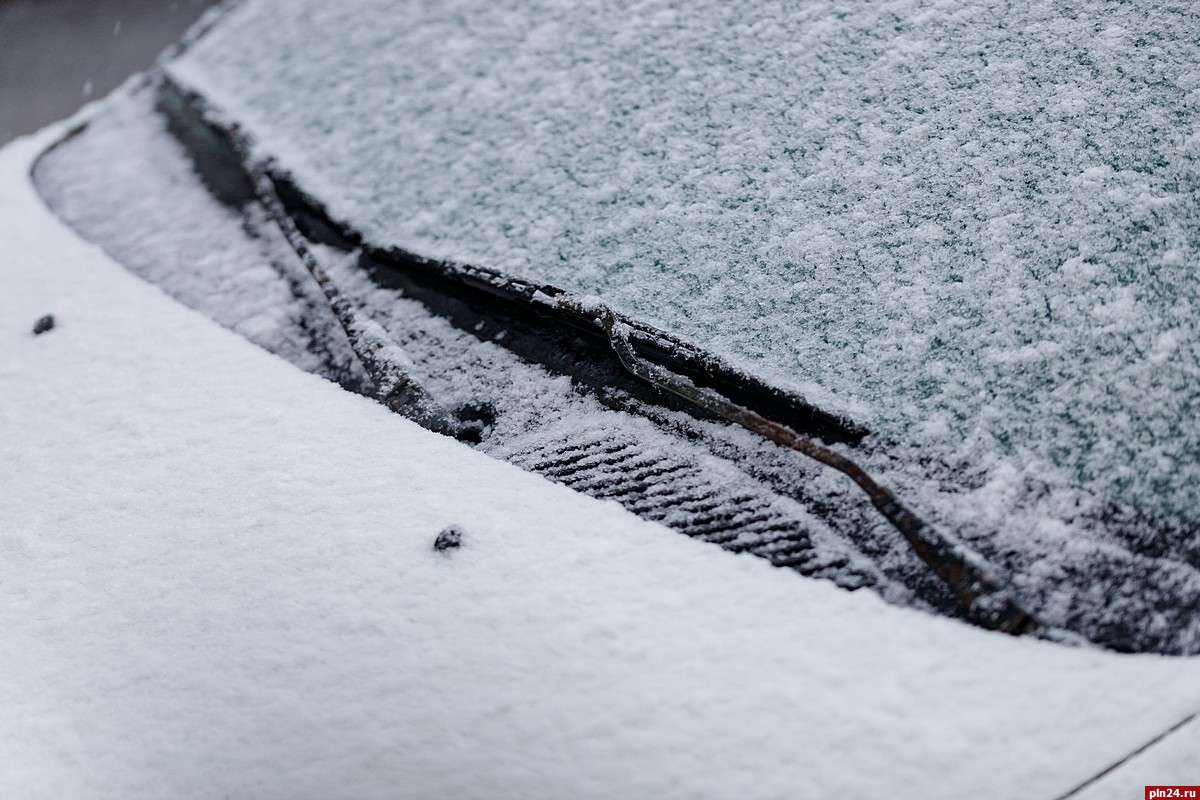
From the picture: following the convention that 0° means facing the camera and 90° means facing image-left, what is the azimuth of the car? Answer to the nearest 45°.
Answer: approximately 45°
